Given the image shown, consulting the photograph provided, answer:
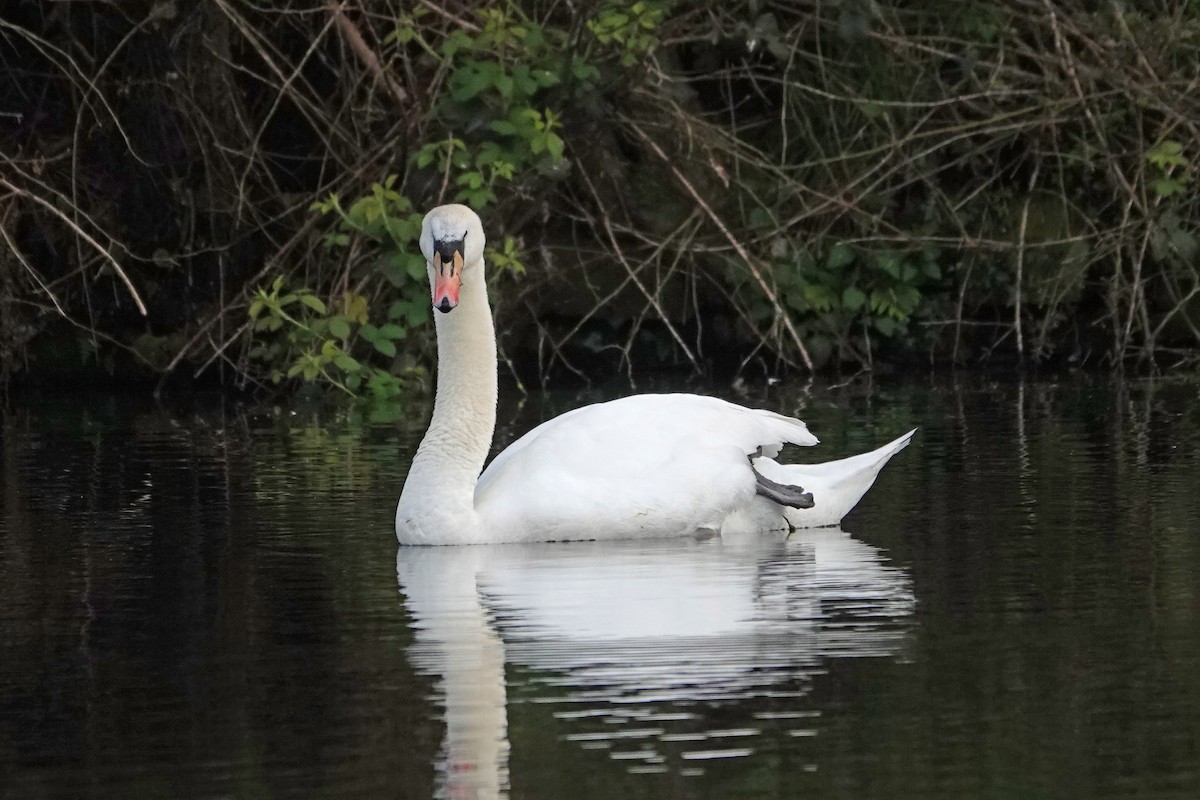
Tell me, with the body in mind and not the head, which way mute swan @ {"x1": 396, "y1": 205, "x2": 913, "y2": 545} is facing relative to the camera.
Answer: to the viewer's left
